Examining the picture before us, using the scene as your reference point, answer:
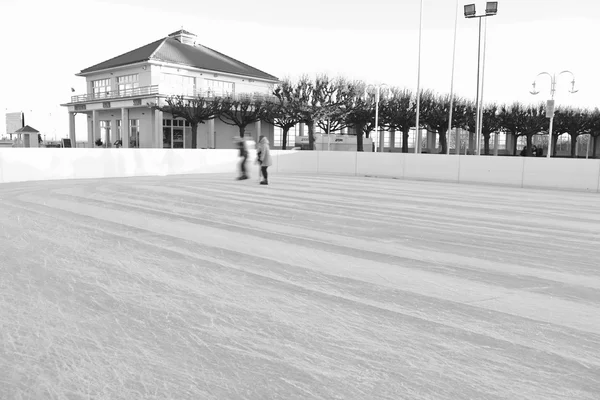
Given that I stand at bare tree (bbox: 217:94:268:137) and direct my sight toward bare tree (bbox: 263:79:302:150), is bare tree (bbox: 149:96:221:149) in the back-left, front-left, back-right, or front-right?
back-right

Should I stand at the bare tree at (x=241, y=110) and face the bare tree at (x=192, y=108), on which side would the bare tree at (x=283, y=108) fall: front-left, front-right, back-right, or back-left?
back-left
